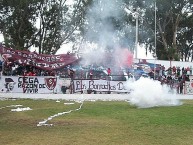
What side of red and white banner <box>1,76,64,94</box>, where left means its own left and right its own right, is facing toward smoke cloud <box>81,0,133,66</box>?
left

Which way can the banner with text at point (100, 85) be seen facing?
toward the camera

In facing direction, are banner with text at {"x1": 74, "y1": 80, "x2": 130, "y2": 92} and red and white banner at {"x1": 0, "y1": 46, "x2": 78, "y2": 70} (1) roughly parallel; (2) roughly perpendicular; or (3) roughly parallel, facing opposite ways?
roughly parallel

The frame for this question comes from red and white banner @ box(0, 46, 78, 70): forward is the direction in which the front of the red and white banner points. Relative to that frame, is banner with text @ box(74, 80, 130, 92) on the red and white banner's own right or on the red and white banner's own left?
on the red and white banner's own left

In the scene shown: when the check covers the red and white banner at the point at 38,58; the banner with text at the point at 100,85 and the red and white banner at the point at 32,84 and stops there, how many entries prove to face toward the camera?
3

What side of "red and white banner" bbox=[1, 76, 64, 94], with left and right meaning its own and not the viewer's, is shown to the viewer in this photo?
front

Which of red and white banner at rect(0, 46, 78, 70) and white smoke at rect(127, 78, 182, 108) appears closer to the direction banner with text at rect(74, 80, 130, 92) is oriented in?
the white smoke

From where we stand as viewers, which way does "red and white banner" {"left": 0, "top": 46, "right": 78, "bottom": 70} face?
facing the viewer

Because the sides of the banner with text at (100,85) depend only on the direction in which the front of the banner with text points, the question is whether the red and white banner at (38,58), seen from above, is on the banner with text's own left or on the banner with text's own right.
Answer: on the banner with text's own right

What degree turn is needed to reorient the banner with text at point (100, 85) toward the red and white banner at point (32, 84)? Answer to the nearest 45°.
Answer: approximately 90° to its right

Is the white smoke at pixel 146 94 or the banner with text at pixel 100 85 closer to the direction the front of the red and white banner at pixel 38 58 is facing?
the white smoke
